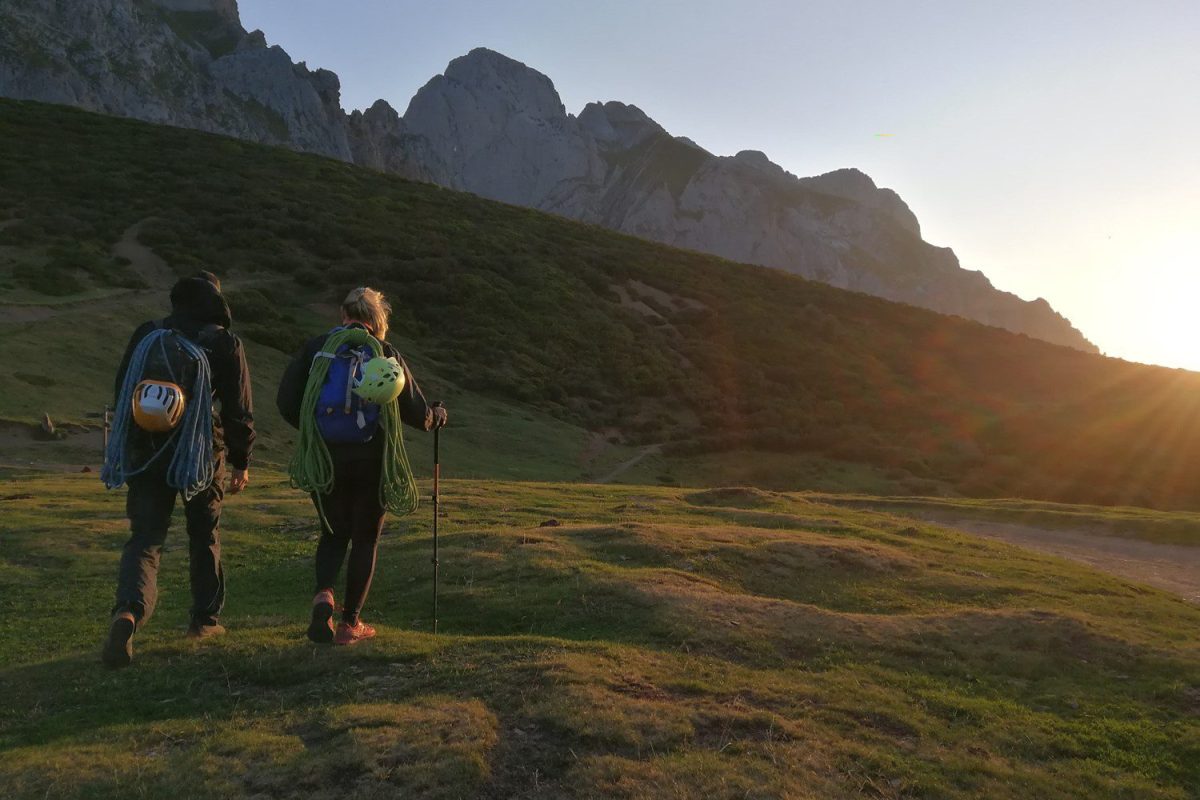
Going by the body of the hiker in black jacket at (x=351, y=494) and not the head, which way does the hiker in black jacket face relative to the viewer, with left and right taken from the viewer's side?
facing away from the viewer

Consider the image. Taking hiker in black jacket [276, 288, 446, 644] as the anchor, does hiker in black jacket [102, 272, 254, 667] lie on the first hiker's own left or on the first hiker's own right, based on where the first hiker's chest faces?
on the first hiker's own left
